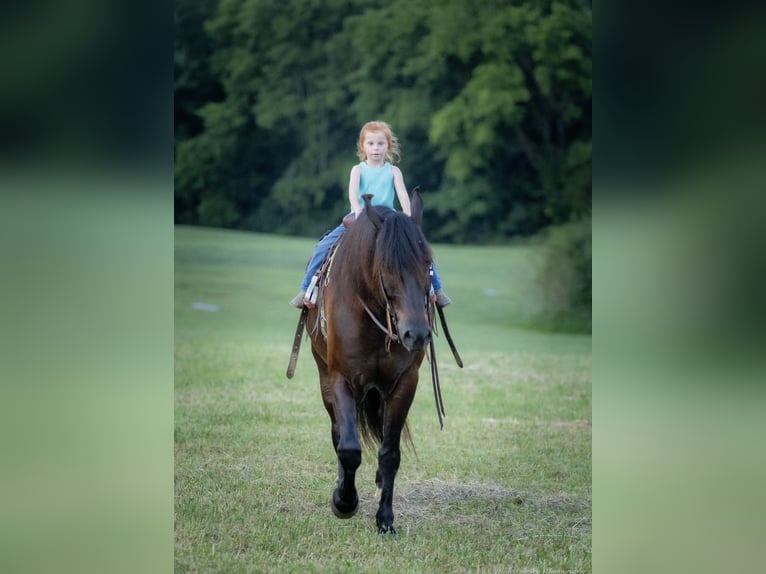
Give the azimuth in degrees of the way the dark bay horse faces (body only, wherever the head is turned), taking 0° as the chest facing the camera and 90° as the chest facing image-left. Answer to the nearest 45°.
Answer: approximately 0°

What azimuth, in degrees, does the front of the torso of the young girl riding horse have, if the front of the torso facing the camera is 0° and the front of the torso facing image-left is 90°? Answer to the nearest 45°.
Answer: approximately 0°
